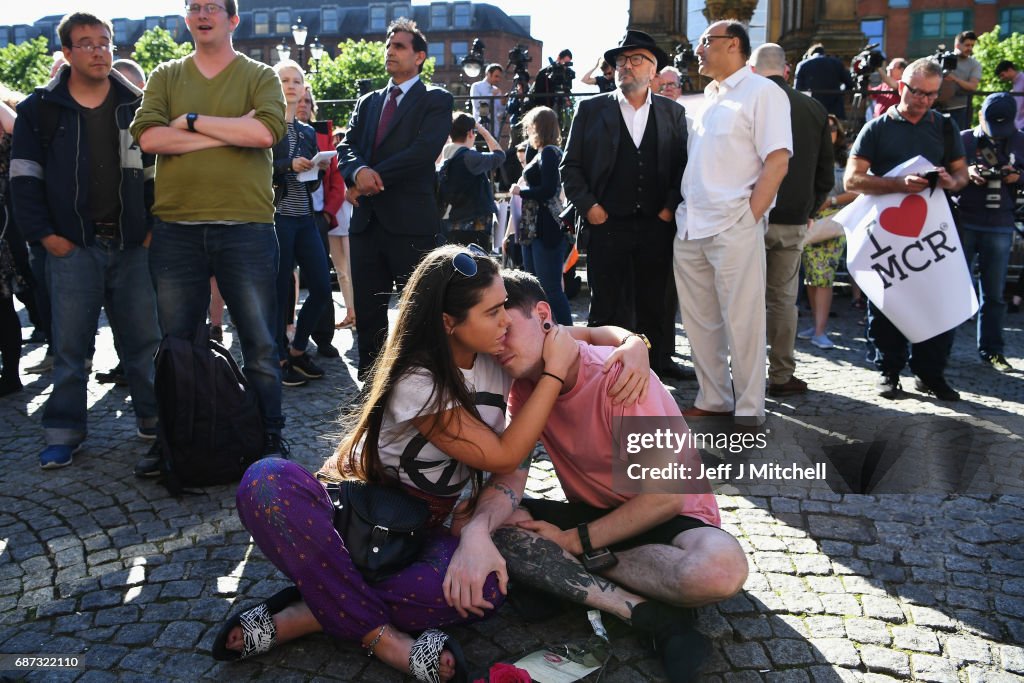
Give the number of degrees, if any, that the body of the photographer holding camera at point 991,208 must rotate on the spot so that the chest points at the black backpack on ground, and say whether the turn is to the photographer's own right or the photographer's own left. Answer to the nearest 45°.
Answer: approximately 45° to the photographer's own right

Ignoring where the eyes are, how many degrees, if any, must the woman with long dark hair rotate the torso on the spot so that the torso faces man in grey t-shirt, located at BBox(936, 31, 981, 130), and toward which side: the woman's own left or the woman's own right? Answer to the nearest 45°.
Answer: approximately 90° to the woman's own left

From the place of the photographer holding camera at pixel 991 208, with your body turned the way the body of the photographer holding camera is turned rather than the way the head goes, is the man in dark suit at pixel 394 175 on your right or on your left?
on your right

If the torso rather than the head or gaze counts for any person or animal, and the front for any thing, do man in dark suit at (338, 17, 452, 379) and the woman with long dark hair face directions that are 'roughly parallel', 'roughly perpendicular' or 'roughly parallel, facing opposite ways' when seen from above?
roughly perpendicular

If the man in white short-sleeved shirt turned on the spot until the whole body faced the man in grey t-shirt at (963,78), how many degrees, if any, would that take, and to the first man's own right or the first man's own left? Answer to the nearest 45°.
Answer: approximately 135° to the first man's own right

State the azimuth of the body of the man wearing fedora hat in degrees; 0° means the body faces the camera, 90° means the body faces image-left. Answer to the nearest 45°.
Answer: approximately 0°

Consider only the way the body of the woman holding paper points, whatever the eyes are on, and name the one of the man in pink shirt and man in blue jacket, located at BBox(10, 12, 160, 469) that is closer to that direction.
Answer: the man in pink shirt

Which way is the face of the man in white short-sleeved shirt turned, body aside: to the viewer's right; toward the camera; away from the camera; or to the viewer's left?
to the viewer's left

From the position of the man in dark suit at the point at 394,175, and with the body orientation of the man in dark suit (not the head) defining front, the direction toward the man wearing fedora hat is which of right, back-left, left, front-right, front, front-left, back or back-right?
back-left

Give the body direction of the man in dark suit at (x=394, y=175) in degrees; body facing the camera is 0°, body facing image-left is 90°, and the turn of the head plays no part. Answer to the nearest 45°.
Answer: approximately 45°
